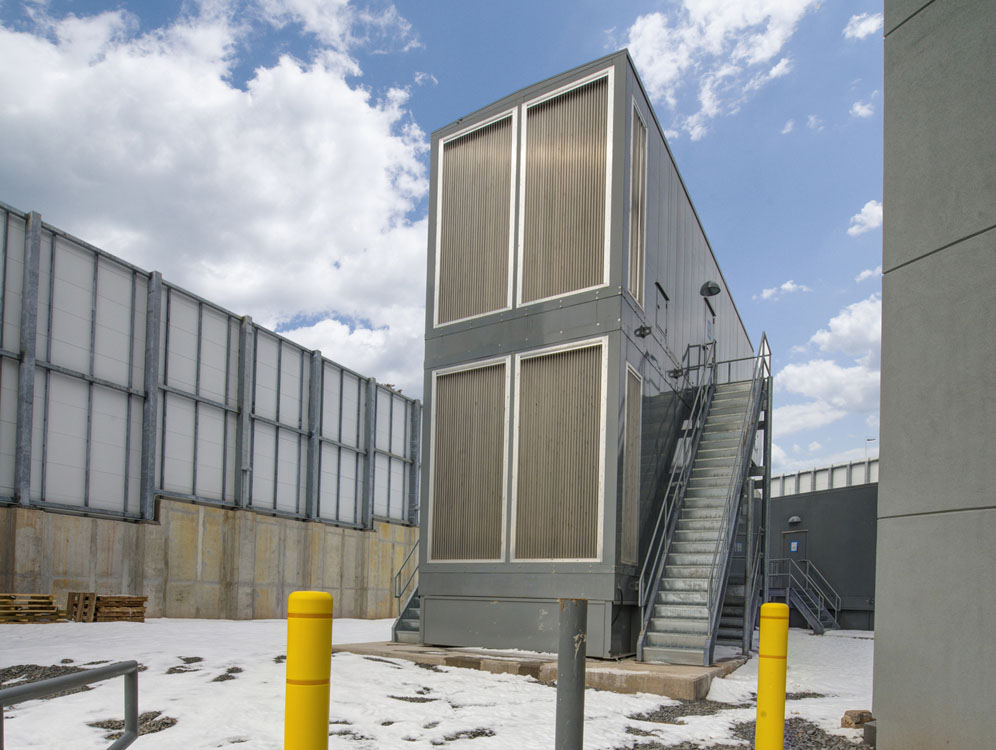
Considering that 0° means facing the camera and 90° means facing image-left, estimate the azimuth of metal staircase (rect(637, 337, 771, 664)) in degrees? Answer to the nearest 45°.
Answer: approximately 0°

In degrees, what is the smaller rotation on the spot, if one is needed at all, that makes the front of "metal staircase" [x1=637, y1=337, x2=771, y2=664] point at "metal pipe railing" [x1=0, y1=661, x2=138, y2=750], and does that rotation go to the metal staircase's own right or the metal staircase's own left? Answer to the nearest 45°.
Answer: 0° — it already faces it

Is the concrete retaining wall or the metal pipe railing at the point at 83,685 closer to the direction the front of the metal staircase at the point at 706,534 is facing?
the metal pipe railing

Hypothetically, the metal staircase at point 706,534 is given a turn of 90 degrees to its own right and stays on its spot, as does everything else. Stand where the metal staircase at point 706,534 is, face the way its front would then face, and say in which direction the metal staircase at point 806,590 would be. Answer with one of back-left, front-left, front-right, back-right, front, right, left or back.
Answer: right

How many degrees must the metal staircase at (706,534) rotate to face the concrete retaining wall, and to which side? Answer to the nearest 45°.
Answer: approximately 135° to its right
